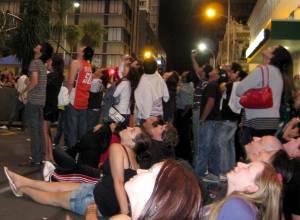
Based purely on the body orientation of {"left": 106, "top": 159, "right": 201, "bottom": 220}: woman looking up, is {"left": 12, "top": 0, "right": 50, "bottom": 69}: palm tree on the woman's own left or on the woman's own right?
on the woman's own right

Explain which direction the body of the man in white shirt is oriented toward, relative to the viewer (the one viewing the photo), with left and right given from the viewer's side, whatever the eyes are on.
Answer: facing away from the viewer

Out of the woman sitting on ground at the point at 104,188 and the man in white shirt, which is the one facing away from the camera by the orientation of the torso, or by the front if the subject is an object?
the man in white shirt

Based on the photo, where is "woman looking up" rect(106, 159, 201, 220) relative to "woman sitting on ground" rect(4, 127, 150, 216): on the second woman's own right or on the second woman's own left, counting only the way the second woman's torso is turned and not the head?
on the second woman's own left
